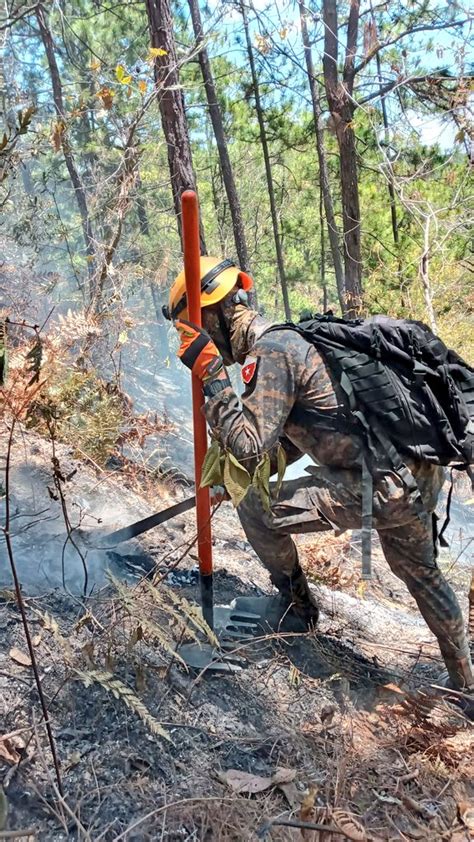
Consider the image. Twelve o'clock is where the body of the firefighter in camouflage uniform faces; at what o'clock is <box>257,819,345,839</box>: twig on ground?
The twig on ground is roughly at 9 o'clock from the firefighter in camouflage uniform.

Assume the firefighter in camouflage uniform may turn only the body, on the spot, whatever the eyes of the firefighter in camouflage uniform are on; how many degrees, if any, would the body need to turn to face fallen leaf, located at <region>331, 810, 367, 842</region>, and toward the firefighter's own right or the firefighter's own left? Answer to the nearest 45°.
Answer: approximately 90° to the firefighter's own left

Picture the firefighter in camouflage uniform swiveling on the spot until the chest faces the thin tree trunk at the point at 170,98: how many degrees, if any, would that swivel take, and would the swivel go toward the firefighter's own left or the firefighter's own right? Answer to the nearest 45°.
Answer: approximately 90° to the firefighter's own right

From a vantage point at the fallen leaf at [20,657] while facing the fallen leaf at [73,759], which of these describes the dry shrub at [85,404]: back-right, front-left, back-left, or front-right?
back-left

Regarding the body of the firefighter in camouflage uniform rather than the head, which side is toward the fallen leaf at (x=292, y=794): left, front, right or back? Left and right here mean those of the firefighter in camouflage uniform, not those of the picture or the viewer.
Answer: left

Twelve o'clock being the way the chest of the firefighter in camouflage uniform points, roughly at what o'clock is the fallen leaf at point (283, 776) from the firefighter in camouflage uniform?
The fallen leaf is roughly at 9 o'clock from the firefighter in camouflage uniform.

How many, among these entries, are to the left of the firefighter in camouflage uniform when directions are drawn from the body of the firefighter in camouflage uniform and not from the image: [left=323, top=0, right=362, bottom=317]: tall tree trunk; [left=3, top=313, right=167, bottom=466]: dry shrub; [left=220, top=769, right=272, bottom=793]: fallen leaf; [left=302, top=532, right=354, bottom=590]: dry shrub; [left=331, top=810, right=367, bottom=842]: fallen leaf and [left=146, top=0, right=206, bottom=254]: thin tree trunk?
2

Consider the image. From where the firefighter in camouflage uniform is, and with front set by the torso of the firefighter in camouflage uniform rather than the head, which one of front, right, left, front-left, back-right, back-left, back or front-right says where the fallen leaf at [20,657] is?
front-left

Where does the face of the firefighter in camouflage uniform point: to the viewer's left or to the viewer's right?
to the viewer's left

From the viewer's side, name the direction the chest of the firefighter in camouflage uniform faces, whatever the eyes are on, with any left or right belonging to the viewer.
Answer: facing to the left of the viewer
